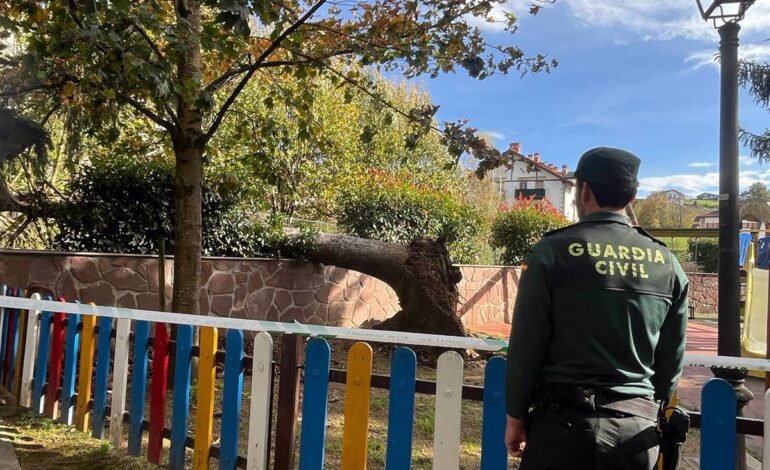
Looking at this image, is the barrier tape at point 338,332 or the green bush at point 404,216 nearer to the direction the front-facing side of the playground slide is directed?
the barrier tape

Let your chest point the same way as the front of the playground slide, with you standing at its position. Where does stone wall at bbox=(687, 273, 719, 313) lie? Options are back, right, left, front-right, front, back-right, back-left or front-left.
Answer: back

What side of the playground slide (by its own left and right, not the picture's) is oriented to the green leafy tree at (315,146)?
right

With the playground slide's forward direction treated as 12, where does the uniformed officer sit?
The uniformed officer is roughly at 12 o'clock from the playground slide.

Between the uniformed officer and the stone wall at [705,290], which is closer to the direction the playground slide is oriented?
the uniformed officer

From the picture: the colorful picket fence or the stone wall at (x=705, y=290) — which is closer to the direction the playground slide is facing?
the colorful picket fence

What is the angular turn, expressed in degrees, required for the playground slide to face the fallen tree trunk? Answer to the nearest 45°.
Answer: approximately 45° to its right

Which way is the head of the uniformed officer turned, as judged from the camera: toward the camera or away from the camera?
away from the camera
